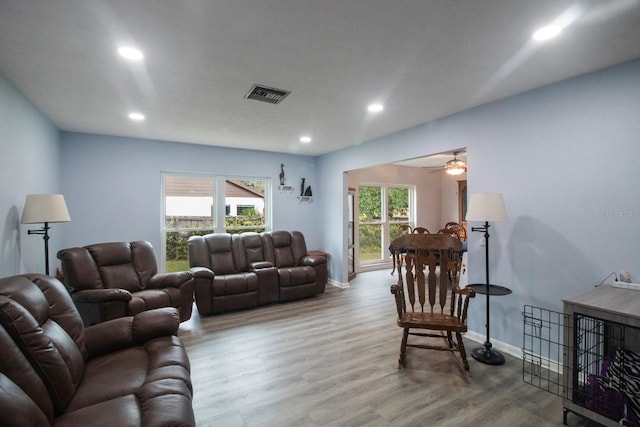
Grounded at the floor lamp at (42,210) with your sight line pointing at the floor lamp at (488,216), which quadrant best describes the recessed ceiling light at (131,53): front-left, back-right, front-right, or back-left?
front-right

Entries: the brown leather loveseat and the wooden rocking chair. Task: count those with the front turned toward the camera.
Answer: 1

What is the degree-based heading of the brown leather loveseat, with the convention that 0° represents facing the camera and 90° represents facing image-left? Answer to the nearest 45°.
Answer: approximately 270°

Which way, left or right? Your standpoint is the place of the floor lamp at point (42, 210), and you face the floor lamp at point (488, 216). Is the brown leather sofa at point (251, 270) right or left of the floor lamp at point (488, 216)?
left

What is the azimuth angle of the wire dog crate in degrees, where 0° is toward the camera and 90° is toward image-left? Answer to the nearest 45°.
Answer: approximately 45°

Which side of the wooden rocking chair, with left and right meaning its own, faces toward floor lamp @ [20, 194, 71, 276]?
right
